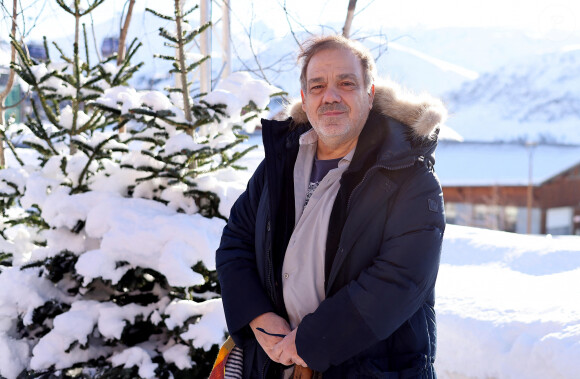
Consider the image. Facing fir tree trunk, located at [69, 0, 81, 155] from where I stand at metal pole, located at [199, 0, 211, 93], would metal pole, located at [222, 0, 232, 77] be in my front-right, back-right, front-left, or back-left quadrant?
back-right

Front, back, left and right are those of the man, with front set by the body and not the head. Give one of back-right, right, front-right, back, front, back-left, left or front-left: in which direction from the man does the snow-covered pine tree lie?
right

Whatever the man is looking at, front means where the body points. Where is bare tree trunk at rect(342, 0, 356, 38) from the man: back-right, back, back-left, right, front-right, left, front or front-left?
back-right

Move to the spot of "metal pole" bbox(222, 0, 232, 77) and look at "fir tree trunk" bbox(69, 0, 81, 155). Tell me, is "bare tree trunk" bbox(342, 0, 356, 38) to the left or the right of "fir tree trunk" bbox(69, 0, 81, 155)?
left

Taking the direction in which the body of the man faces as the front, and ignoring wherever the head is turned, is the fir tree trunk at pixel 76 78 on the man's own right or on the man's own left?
on the man's own right
